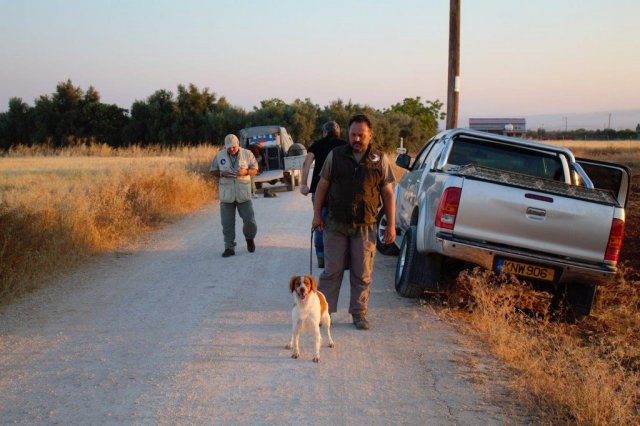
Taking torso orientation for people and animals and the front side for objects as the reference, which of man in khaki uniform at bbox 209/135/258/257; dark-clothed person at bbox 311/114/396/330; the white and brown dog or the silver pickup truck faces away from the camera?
the silver pickup truck

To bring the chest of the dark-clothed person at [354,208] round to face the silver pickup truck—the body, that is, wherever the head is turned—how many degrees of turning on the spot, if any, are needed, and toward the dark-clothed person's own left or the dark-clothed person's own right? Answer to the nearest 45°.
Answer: approximately 90° to the dark-clothed person's own left

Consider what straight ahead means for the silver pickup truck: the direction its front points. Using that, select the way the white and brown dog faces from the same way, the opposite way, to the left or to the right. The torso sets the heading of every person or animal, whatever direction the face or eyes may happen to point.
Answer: the opposite way

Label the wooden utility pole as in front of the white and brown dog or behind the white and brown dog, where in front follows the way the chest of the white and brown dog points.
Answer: behind

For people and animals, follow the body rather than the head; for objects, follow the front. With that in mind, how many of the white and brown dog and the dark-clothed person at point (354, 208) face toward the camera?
2

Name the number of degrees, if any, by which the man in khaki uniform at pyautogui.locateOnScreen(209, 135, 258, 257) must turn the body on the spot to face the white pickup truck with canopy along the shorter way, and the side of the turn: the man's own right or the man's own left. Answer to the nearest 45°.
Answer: approximately 180°

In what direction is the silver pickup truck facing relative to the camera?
away from the camera

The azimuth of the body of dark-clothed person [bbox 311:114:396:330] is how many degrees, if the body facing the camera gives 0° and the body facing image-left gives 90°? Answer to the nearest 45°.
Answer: approximately 0°

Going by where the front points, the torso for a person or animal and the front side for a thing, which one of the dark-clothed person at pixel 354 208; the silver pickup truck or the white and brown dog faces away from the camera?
the silver pickup truck

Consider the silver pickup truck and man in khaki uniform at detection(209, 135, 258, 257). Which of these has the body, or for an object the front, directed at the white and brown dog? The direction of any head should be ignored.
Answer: the man in khaki uniform

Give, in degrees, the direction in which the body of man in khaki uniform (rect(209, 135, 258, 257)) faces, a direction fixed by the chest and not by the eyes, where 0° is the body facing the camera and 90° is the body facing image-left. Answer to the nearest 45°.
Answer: approximately 0°

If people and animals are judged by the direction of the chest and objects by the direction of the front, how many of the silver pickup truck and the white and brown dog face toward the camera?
1

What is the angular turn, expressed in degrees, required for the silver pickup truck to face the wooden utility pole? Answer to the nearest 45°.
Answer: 0° — it already faces it
